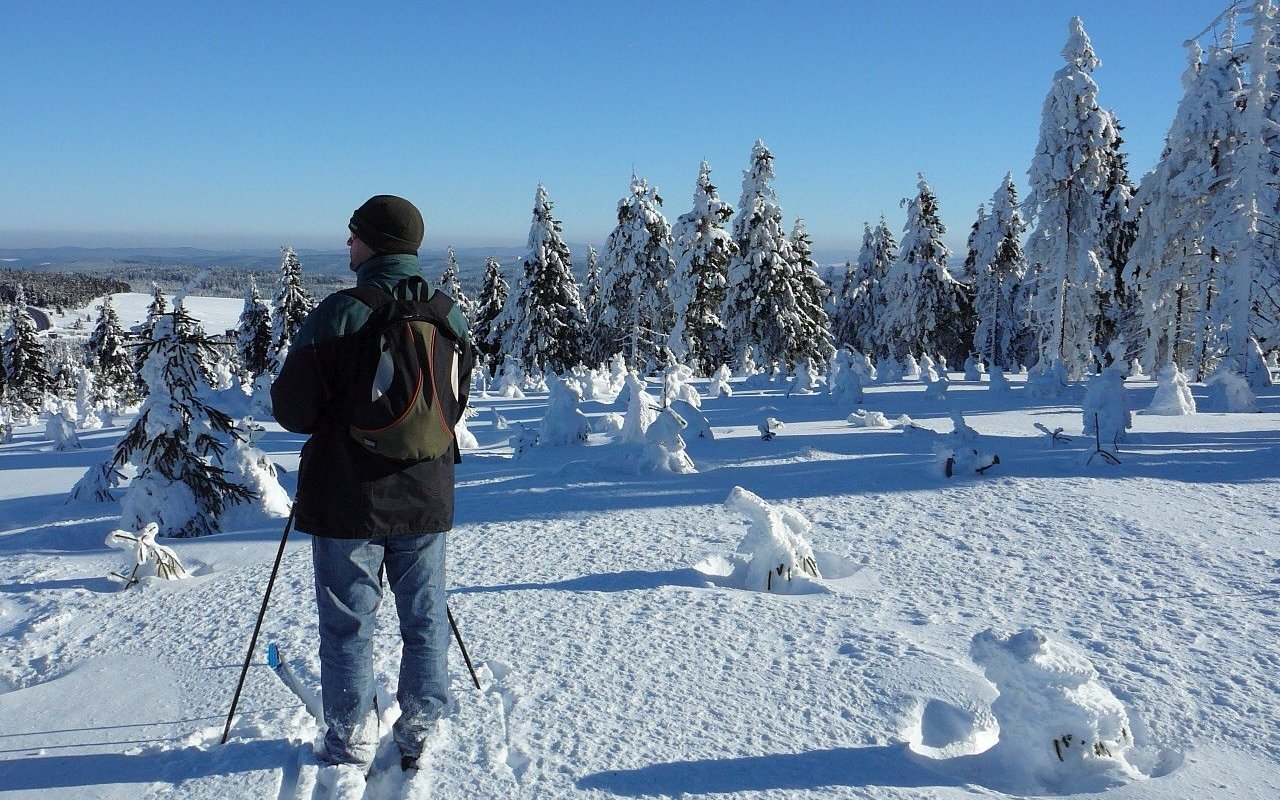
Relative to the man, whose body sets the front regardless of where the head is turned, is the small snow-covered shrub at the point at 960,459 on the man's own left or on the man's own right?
on the man's own right

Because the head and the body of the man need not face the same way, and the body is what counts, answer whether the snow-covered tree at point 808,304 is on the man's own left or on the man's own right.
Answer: on the man's own right

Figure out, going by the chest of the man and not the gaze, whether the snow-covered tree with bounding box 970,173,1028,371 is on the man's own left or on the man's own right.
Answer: on the man's own right

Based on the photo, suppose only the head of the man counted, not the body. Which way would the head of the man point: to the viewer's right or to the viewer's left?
to the viewer's left

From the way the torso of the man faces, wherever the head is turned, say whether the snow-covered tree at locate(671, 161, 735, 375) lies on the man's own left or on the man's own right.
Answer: on the man's own right

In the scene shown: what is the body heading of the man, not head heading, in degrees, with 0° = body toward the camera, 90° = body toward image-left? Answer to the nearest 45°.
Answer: approximately 135°
